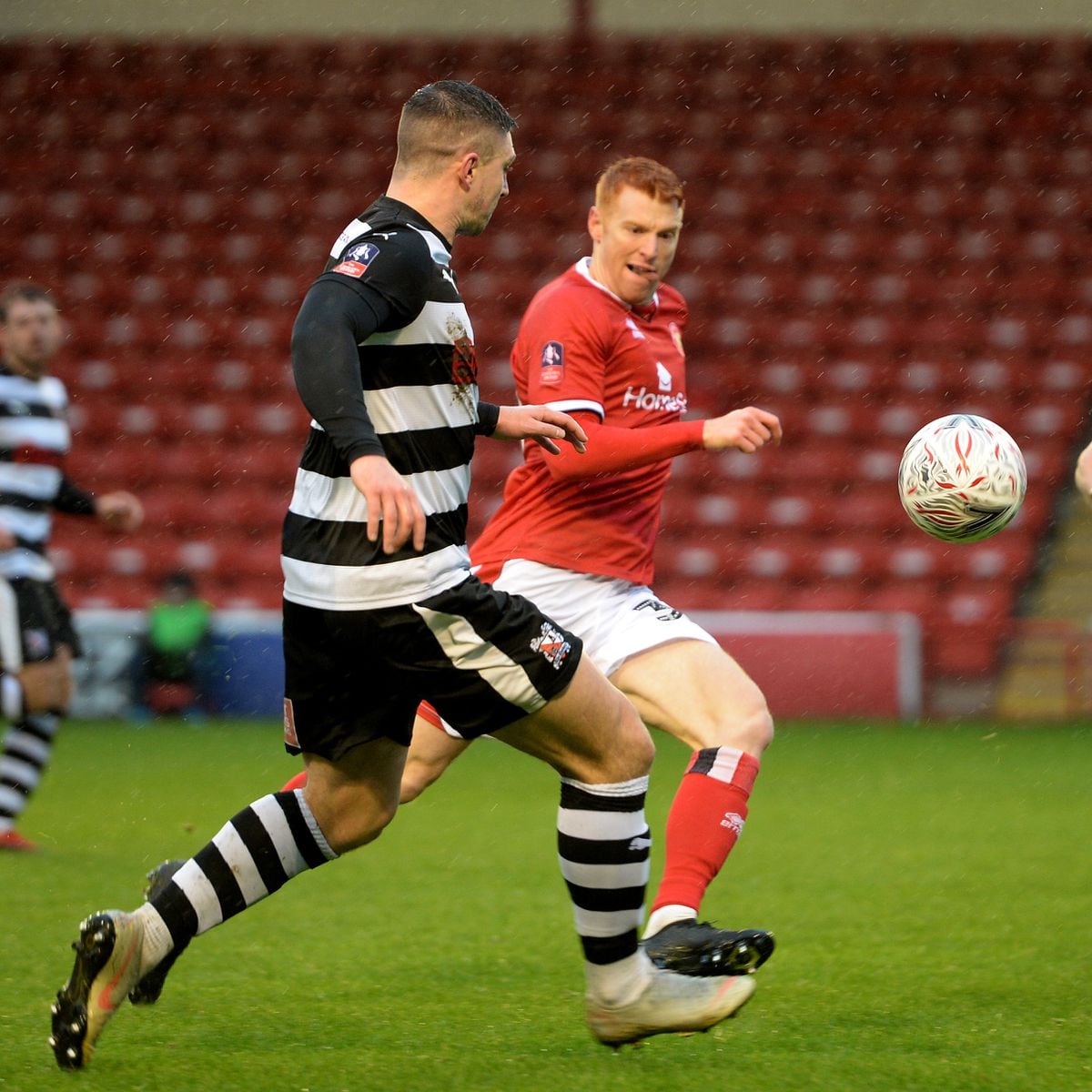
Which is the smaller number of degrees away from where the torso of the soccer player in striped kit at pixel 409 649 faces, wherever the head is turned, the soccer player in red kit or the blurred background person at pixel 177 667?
the soccer player in red kit

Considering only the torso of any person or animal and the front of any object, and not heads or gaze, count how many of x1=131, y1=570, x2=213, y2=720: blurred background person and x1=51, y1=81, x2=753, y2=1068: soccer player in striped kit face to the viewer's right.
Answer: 1

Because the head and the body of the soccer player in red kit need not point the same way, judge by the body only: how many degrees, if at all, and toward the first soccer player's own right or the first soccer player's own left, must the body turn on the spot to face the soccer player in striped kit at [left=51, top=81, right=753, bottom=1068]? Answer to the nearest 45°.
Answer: approximately 45° to the first soccer player's own right

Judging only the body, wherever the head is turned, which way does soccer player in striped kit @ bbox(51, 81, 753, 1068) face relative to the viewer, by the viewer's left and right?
facing to the right of the viewer

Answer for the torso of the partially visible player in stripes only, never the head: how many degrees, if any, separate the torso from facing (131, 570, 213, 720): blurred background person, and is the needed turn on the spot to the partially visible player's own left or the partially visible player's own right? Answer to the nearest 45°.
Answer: approximately 135° to the partially visible player's own left

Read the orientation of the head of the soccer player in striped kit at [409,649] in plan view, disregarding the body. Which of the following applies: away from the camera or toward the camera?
away from the camera

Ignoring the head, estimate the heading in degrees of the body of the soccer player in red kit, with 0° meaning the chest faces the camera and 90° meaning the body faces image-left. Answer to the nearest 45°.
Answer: approximately 315°
